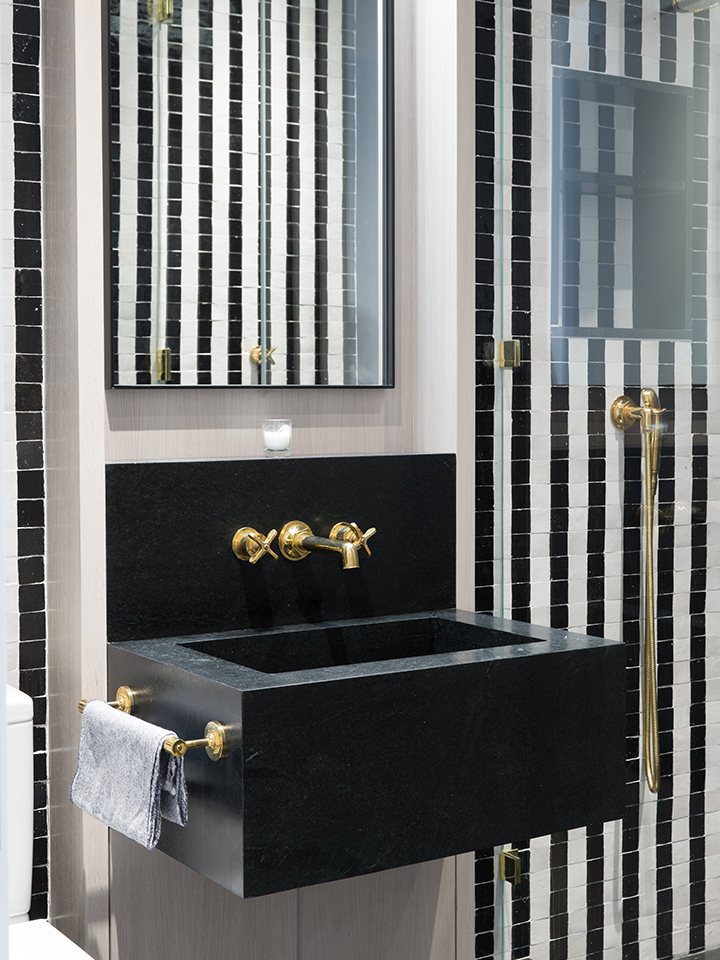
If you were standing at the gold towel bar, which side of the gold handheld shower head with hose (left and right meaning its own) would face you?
right

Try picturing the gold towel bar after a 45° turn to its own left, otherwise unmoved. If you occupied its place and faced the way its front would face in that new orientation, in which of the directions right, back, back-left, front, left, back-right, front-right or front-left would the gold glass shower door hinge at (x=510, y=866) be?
back-left

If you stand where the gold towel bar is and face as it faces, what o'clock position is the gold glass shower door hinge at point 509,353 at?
The gold glass shower door hinge is roughly at 6 o'clock from the gold towel bar.

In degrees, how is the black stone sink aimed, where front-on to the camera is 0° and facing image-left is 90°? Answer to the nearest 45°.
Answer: approximately 315°

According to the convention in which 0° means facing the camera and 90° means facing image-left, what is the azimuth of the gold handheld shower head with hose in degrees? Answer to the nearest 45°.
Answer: approximately 315°
